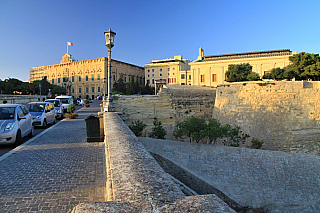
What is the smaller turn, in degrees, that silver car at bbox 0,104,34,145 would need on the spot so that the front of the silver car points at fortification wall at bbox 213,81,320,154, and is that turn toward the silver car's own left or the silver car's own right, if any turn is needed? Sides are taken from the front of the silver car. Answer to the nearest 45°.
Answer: approximately 135° to the silver car's own left

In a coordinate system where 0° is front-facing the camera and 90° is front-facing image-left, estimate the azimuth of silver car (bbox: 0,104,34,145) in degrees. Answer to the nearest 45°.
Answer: approximately 45°

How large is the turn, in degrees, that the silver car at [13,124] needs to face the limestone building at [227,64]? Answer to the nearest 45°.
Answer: approximately 180°

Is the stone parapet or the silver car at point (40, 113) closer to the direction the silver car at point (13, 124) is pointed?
the stone parapet

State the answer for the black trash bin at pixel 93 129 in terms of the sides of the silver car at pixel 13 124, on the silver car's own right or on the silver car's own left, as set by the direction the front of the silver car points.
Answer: on the silver car's own left

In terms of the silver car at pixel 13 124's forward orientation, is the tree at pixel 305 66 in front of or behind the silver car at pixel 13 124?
behind
